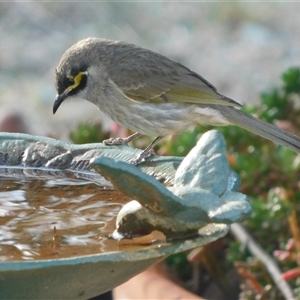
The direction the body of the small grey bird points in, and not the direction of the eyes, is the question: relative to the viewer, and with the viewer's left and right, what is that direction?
facing to the left of the viewer
